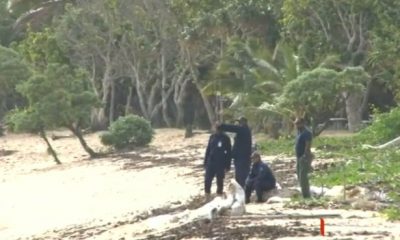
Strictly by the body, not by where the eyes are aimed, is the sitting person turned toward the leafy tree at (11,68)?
no

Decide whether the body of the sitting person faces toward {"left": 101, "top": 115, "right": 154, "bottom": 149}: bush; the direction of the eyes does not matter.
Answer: no

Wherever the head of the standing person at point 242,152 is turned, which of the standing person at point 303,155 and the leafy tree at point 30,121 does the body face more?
the leafy tree

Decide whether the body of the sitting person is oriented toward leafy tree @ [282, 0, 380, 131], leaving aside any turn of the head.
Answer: no

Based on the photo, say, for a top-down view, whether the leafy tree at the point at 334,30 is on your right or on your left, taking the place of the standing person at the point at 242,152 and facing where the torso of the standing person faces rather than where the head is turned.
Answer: on your right

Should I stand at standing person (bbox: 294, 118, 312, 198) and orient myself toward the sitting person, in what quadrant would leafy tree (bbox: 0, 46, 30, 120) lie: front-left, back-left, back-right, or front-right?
front-right

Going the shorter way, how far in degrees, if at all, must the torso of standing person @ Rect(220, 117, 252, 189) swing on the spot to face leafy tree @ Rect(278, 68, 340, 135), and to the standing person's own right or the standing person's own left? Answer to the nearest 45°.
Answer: approximately 90° to the standing person's own right

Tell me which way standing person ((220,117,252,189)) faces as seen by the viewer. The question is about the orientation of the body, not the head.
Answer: to the viewer's left

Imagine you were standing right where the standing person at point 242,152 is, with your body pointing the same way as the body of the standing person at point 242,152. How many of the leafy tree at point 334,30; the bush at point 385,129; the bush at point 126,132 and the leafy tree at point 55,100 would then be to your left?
0
